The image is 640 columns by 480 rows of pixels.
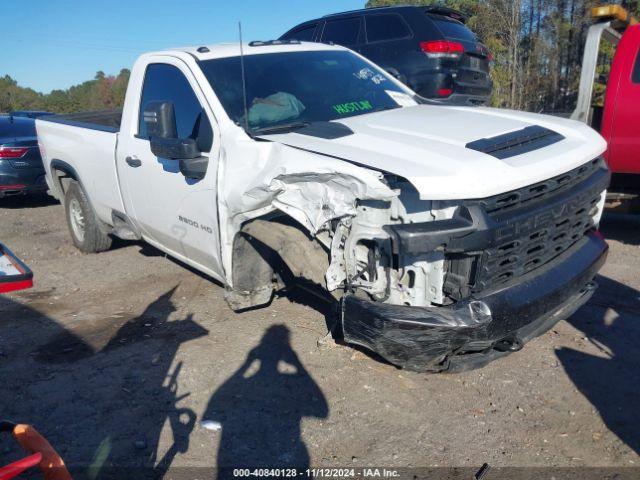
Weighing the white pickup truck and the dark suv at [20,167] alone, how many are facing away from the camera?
1

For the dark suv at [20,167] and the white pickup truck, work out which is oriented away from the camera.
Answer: the dark suv

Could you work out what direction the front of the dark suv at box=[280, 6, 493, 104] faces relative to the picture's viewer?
facing away from the viewer and to the left of the viewer

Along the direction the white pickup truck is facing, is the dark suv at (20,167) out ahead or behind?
behind

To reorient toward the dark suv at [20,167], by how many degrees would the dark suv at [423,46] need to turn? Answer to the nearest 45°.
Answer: approximately 45° to its left

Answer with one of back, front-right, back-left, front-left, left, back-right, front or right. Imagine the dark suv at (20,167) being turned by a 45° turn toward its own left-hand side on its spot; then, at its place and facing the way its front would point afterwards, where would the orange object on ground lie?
back-left

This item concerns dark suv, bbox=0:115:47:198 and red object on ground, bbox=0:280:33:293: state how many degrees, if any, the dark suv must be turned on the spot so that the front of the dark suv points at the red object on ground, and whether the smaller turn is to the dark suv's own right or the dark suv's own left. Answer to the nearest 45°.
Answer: approximately 180°

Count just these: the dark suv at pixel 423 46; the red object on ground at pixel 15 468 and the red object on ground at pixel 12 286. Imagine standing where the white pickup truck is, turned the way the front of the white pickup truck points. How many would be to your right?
2

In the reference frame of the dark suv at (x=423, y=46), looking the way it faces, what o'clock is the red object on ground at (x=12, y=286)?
The red object on ground is roughly at 8 o'clock from the dark suv.

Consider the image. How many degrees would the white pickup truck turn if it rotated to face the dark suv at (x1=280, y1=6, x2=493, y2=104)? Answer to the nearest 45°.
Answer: approximately 135° to its left

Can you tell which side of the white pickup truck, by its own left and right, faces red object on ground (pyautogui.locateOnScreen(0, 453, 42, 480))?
right

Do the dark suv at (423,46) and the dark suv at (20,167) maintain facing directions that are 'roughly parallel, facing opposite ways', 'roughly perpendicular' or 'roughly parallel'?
roughly parallel

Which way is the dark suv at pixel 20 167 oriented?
away from the camera

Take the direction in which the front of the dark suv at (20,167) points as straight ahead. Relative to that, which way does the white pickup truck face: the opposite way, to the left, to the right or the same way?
the opposite way

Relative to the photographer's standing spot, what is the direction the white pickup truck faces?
facing the viewer and to the right of the viewer

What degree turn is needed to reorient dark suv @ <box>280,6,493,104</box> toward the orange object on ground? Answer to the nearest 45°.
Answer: approximately 135° to its left

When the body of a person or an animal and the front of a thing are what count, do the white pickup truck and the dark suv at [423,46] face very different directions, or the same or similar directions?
very different directions

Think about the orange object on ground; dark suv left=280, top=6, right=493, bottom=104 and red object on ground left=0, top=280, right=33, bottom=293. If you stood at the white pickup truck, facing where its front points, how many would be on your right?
2

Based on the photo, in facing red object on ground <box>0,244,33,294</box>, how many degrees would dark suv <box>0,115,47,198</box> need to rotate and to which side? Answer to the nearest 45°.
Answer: approximately 180°
